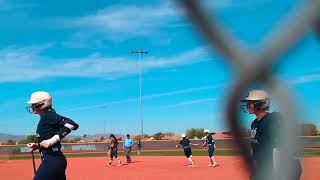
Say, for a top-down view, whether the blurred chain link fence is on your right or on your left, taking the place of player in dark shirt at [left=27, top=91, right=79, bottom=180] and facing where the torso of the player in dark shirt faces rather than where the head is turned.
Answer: on your left
